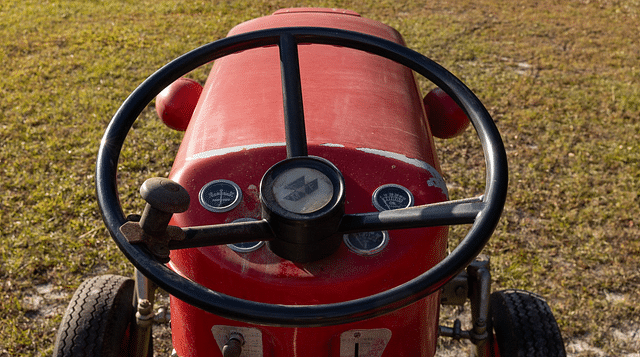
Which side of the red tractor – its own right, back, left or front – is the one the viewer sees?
back
